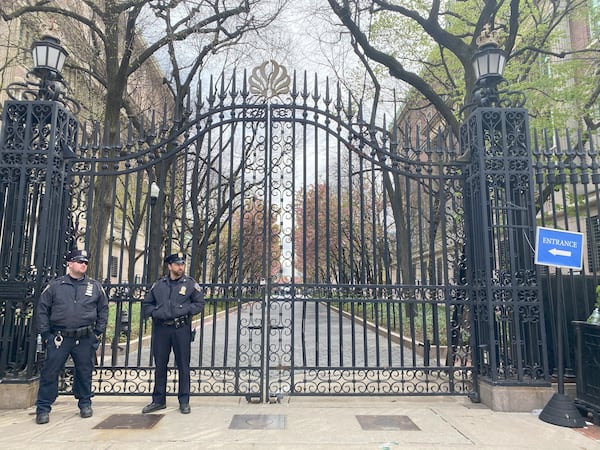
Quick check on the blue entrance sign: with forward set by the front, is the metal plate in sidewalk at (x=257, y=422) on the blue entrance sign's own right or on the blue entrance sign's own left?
on the blue entrance sign's own right

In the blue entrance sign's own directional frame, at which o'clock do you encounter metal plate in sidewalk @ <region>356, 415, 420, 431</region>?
The metal plate in sidewalk is roughly at 2 o'clock from the blue entrance sign.

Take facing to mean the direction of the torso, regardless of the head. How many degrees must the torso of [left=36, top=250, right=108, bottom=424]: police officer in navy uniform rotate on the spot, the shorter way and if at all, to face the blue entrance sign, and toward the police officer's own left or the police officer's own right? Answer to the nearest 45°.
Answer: approximately 45° to the police officer's own left

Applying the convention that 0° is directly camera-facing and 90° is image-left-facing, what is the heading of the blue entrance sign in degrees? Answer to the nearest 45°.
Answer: approximately 0°

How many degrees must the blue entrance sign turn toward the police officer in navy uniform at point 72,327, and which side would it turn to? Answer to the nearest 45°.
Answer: approximately 45° to its right

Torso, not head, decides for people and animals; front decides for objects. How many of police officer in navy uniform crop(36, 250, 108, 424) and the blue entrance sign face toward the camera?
2

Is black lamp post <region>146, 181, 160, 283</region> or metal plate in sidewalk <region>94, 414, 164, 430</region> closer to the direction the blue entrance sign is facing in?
the metal plate in sidewalk

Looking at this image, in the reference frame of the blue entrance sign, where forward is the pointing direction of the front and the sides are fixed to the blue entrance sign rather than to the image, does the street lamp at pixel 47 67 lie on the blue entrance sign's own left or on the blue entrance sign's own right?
on the blue entrance sign's own right

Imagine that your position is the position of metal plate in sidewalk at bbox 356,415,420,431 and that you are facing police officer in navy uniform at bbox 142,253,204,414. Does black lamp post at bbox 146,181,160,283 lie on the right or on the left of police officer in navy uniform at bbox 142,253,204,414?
right

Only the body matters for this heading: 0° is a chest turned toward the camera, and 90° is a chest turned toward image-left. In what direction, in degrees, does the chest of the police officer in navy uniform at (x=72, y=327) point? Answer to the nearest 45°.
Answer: approximately 0°

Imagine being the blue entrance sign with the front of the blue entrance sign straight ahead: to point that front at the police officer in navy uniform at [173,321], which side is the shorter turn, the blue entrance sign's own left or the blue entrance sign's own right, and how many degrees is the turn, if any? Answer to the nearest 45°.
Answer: approximately 45° to the blue entrance sign's own right

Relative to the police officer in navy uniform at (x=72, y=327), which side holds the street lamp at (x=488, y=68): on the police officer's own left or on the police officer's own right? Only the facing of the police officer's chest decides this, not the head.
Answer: on the police officer's own left

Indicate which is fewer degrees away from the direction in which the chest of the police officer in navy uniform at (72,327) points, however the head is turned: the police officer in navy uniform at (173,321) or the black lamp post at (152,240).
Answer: the police officer in navy uniform
